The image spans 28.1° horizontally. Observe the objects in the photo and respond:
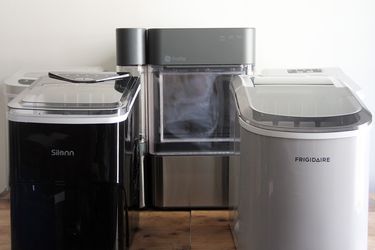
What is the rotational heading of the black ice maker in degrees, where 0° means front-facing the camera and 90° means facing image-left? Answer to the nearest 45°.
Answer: approximately 0°
